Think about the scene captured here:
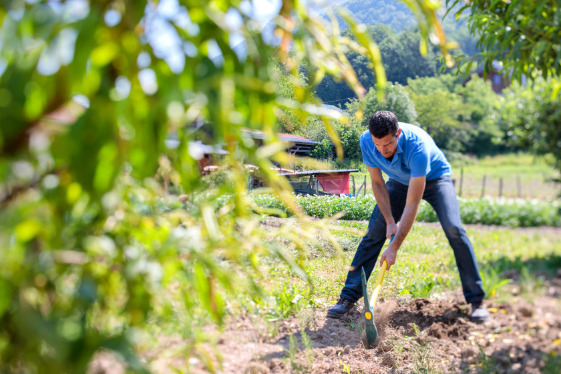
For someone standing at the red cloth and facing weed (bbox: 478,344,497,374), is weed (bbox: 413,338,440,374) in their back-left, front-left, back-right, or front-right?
front-right

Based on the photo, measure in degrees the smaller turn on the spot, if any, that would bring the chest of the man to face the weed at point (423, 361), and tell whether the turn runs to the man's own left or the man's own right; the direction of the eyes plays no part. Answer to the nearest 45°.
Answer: approximately 45° to the man's own left

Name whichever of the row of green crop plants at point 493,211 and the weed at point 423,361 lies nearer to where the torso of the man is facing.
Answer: the weed

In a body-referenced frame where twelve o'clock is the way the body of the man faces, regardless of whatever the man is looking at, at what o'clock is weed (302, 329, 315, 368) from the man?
The weed is roughly at 11 o'clock from the man.

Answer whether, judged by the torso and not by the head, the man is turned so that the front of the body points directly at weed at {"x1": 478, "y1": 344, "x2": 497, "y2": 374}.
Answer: no

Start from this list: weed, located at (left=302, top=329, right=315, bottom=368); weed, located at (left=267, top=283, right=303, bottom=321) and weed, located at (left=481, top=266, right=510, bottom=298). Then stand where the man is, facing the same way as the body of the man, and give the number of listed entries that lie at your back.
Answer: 1

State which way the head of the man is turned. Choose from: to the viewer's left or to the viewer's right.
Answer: to the viewer's left

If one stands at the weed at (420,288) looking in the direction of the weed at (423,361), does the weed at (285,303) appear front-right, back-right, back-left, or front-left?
front-right

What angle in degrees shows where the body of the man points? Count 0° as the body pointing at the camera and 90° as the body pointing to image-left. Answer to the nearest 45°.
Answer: approximately 45°

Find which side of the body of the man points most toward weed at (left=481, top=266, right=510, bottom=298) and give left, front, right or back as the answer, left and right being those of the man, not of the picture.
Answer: back

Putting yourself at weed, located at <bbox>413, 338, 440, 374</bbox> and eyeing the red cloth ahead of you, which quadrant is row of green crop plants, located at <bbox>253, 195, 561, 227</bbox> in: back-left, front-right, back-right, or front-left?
front-right
